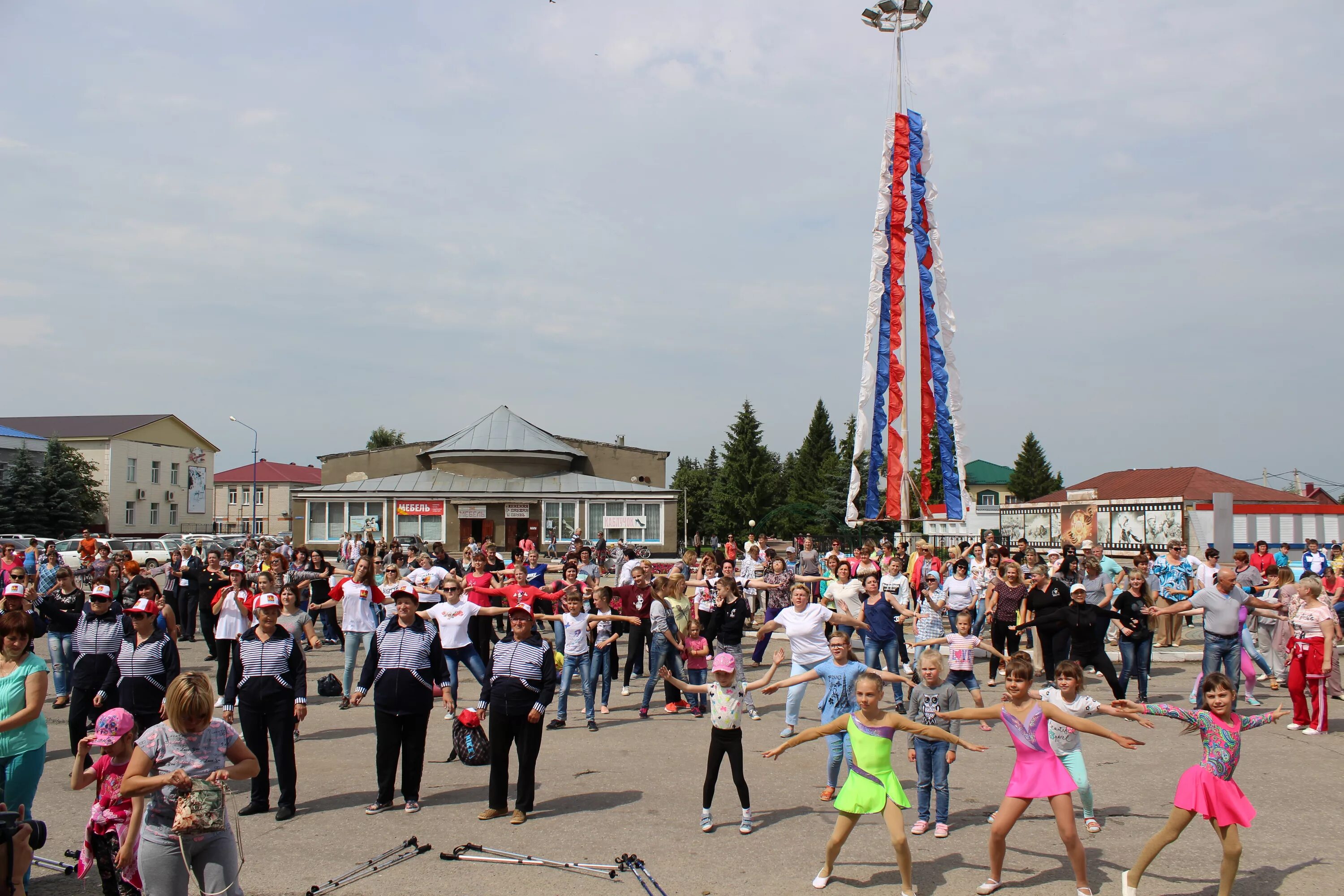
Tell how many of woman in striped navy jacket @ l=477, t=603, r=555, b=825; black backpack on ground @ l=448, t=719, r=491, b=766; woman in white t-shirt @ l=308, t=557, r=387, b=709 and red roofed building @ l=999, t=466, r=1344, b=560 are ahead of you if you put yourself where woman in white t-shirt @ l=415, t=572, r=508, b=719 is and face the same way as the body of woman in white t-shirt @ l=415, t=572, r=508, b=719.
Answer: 2

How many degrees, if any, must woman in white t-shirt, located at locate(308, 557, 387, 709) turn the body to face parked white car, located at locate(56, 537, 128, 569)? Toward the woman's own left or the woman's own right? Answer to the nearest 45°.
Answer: approximately 180°

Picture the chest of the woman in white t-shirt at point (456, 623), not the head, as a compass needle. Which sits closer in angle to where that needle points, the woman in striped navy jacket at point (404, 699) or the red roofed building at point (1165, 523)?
the woman in striped navy jacket

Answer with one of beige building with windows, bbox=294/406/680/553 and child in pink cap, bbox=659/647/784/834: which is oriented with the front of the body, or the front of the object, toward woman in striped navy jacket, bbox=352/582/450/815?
the beige building with windows

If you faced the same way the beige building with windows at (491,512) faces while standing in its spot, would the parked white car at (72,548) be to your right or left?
on your right

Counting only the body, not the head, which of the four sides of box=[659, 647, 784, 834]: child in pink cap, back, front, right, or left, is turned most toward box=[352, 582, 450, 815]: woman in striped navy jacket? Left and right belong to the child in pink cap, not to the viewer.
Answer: right
